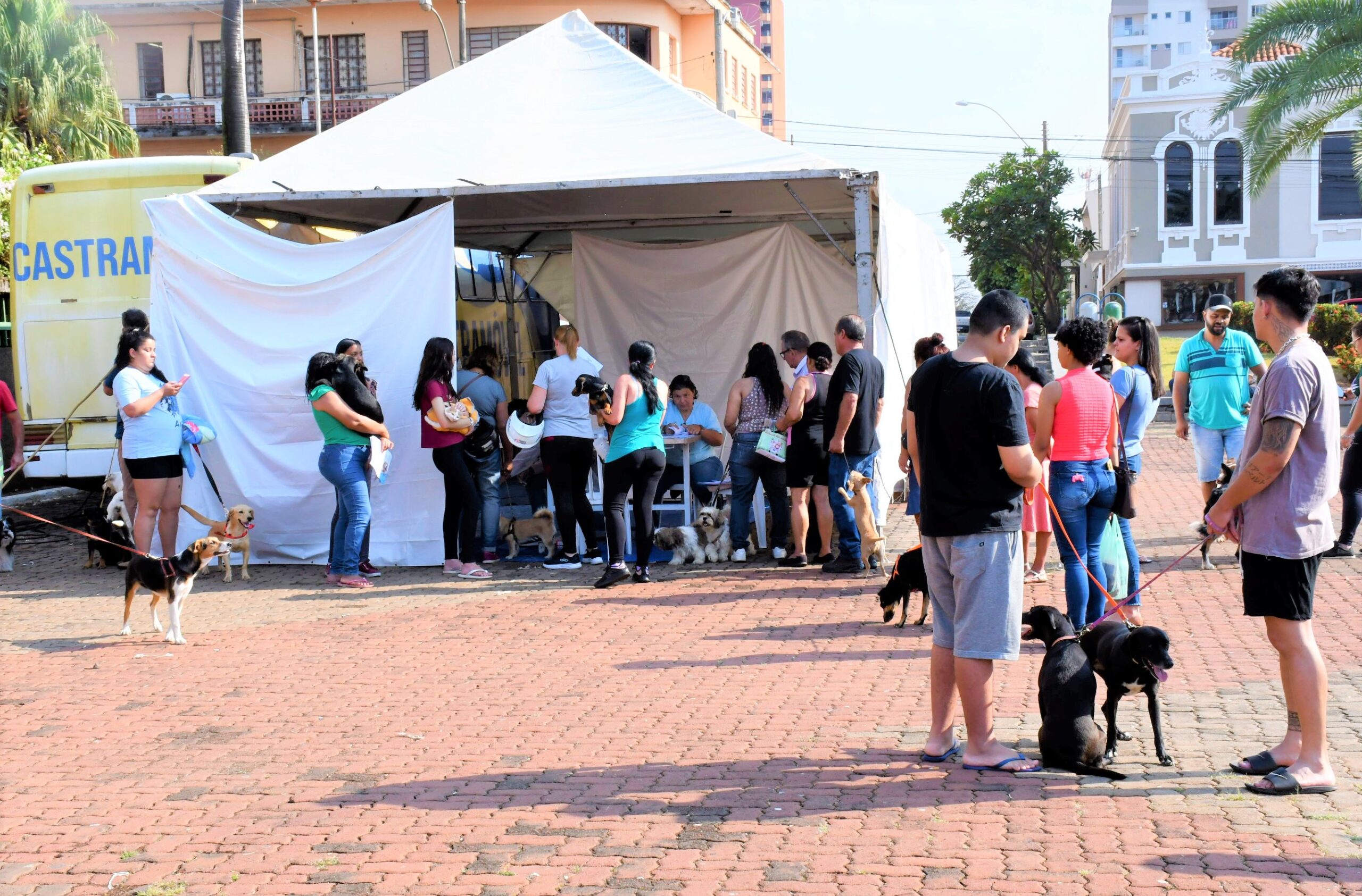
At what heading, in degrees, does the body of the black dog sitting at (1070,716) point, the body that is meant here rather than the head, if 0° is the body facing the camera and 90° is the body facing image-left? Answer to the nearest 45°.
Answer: approximately 135°

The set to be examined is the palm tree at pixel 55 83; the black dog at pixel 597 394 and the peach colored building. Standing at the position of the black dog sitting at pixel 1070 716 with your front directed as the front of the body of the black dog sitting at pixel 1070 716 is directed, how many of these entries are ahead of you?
3

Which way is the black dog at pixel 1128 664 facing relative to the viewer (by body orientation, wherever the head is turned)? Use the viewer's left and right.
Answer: facing the viewer and to the right of the viewer

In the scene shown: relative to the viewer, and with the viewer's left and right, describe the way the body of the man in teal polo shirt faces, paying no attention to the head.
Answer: facing the viewer

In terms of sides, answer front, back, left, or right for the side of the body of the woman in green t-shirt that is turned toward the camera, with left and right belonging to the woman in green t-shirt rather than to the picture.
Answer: right

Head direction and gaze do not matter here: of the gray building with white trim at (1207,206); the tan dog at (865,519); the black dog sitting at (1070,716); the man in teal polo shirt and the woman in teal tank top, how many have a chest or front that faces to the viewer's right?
0

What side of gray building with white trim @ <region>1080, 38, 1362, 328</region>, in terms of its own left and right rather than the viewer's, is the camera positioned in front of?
front

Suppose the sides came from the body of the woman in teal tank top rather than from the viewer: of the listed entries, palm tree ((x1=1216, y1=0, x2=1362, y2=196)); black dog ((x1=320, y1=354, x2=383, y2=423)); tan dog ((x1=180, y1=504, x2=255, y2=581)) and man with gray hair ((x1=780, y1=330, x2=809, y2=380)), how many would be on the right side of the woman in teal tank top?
2

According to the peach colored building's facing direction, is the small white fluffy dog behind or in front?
in front

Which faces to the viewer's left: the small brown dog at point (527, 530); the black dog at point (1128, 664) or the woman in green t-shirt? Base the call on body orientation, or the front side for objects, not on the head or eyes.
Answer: the small brown dog

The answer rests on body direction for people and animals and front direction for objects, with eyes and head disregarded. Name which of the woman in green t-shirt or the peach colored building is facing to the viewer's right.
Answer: the woman in green t-shirt

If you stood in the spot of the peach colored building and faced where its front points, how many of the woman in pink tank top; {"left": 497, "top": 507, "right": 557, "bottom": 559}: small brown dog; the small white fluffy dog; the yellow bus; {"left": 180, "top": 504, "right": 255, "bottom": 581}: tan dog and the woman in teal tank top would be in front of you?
6

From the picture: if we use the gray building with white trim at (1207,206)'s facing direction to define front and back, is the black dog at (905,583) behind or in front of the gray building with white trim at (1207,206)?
in front

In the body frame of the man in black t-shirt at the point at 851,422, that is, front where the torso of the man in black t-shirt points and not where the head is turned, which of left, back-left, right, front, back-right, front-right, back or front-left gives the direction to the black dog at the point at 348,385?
front-left

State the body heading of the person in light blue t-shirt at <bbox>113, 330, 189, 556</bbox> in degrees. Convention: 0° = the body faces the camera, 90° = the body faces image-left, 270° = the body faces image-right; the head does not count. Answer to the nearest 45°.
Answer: approximately 315°

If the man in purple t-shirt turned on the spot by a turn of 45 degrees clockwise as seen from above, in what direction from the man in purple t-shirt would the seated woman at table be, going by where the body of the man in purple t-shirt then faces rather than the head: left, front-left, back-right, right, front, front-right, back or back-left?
front

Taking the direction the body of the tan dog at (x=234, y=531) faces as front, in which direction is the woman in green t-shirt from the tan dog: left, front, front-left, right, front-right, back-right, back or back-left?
front

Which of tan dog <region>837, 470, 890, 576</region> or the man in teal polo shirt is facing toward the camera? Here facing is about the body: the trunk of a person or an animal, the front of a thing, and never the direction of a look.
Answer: the man in teal polo shirt

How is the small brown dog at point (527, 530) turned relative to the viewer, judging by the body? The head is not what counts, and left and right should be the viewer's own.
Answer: facing to the left of the viewer

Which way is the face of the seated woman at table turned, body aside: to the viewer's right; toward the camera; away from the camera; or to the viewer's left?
toward the camera

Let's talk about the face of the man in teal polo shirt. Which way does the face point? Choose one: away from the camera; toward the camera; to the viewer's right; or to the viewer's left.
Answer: toward the camera
